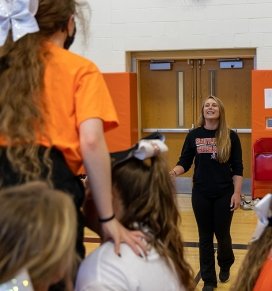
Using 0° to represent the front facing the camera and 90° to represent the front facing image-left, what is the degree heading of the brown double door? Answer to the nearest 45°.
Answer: approximately 0°

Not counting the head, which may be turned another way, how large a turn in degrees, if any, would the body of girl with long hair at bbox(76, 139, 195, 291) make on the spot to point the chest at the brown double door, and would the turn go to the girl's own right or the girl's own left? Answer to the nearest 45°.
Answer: approximately 45° to the girl's own right

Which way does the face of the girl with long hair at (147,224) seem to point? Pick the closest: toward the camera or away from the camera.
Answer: away from the camera

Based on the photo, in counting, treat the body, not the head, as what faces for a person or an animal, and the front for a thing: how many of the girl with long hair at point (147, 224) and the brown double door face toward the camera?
1

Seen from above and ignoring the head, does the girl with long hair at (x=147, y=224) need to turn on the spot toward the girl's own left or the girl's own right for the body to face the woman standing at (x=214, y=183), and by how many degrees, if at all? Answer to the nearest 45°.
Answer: approximately 45° to the girl's own right

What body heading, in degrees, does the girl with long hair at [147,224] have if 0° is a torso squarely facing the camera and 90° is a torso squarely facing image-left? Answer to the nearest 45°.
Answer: approximately 135°

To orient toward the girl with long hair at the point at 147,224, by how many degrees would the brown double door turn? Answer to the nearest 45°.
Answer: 0° — it already faces them

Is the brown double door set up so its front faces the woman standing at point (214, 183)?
yes
